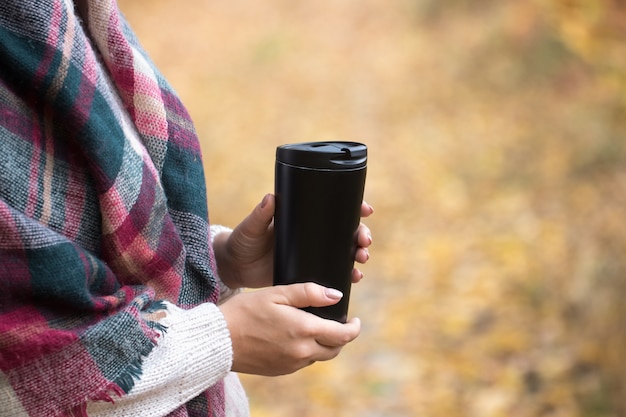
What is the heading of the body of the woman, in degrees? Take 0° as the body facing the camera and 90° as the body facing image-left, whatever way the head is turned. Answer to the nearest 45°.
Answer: approximately 270°
